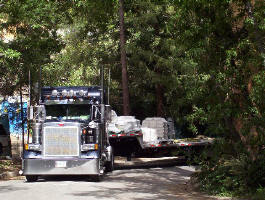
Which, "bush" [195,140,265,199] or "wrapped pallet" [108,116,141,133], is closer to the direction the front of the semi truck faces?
the bush

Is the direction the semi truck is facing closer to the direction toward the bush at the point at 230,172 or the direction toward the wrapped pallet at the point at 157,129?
the bush

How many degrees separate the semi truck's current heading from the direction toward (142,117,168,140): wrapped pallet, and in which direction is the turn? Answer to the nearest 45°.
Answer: approximately 135° to its left

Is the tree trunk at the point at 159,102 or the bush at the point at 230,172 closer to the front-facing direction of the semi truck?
the bush

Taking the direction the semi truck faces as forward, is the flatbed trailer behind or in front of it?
behind

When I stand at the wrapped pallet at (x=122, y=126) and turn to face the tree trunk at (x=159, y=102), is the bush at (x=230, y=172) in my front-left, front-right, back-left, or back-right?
back-right

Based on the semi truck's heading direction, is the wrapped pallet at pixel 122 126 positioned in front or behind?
behind

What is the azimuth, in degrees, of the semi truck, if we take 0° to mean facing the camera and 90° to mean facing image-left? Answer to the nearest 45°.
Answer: approximately 0°
